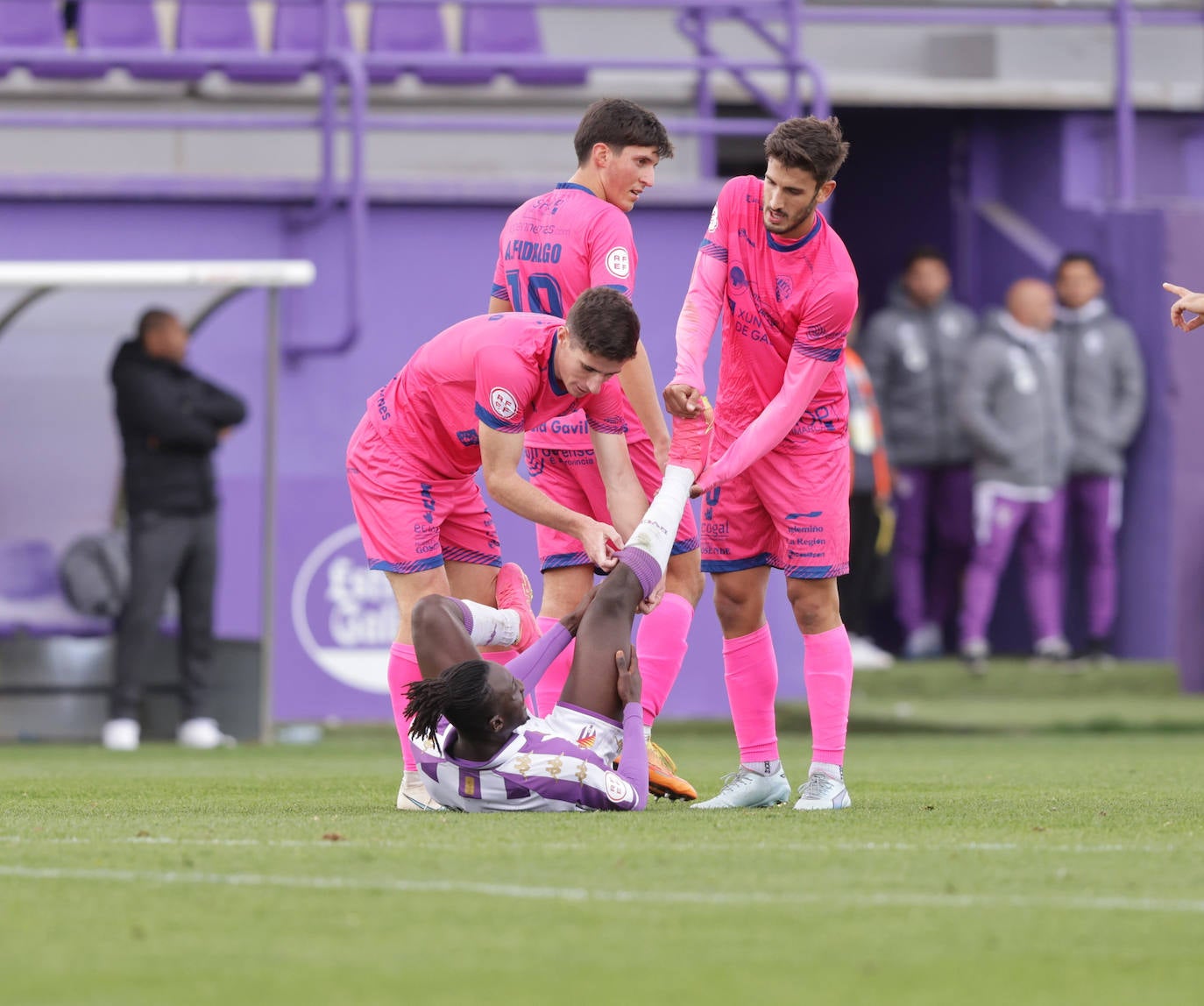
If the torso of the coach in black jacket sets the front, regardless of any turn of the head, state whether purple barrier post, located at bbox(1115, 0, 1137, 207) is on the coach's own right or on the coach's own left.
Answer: on the coach's own left

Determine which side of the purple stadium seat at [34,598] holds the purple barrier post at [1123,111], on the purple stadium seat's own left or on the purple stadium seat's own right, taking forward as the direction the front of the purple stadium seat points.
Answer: on the purple stadium seat's own left

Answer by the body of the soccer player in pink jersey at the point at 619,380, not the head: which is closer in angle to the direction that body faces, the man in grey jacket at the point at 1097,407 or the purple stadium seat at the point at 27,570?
the man in grey jacket

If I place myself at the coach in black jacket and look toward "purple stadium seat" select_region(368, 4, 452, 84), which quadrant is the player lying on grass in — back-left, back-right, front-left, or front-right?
back-right

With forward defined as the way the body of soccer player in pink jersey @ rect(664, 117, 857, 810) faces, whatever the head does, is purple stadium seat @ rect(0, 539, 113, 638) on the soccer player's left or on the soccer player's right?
on the soccer player's right
